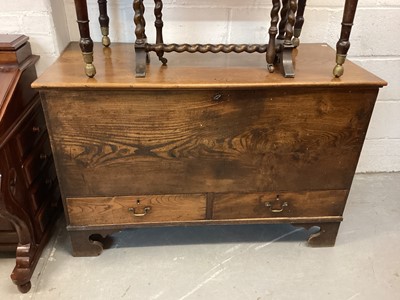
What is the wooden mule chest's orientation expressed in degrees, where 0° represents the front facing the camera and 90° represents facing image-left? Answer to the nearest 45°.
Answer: approximately 0°

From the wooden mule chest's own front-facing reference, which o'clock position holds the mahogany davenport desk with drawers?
The mahogany davenport desk with drawers is roughly at 3 o'clock from the wooden mule chest.
